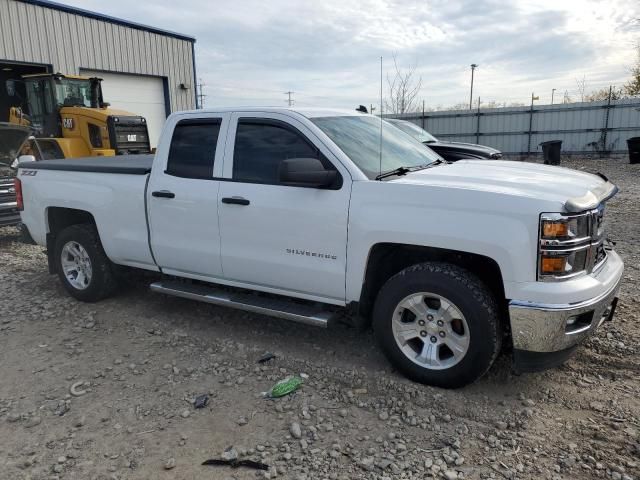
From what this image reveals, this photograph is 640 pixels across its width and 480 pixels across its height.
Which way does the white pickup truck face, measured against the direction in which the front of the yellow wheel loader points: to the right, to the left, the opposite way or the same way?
the opposite way

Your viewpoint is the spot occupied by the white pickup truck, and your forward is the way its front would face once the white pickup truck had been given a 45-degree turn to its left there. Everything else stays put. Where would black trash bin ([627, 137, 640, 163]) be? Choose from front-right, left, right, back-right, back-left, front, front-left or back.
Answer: front-left

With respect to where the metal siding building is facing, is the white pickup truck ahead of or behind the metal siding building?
ahead

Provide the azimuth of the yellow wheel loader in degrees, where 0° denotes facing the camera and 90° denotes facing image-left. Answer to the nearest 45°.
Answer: approximately 135°

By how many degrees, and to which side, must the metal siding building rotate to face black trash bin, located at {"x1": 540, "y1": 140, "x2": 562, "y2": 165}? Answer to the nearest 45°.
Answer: approximately 45° to its left

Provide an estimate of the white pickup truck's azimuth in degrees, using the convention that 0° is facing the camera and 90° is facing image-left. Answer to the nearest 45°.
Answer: approximately 315°

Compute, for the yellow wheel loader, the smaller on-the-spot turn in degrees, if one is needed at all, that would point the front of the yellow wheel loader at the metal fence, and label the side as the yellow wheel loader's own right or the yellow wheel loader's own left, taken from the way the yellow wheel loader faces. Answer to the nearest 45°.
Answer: approximately 135° to the yellow wheel loader's own right

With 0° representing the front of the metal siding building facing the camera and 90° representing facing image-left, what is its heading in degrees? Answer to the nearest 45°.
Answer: approximately 315°

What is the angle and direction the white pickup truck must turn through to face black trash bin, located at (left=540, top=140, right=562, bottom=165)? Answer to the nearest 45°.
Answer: approximately 90° to its left

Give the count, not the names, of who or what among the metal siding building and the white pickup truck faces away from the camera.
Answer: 0

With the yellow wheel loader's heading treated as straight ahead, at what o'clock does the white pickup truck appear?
The white pickup truck is roughly at 7 o'clock from the yellow wheel loader.

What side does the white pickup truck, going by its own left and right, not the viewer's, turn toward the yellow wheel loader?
back
